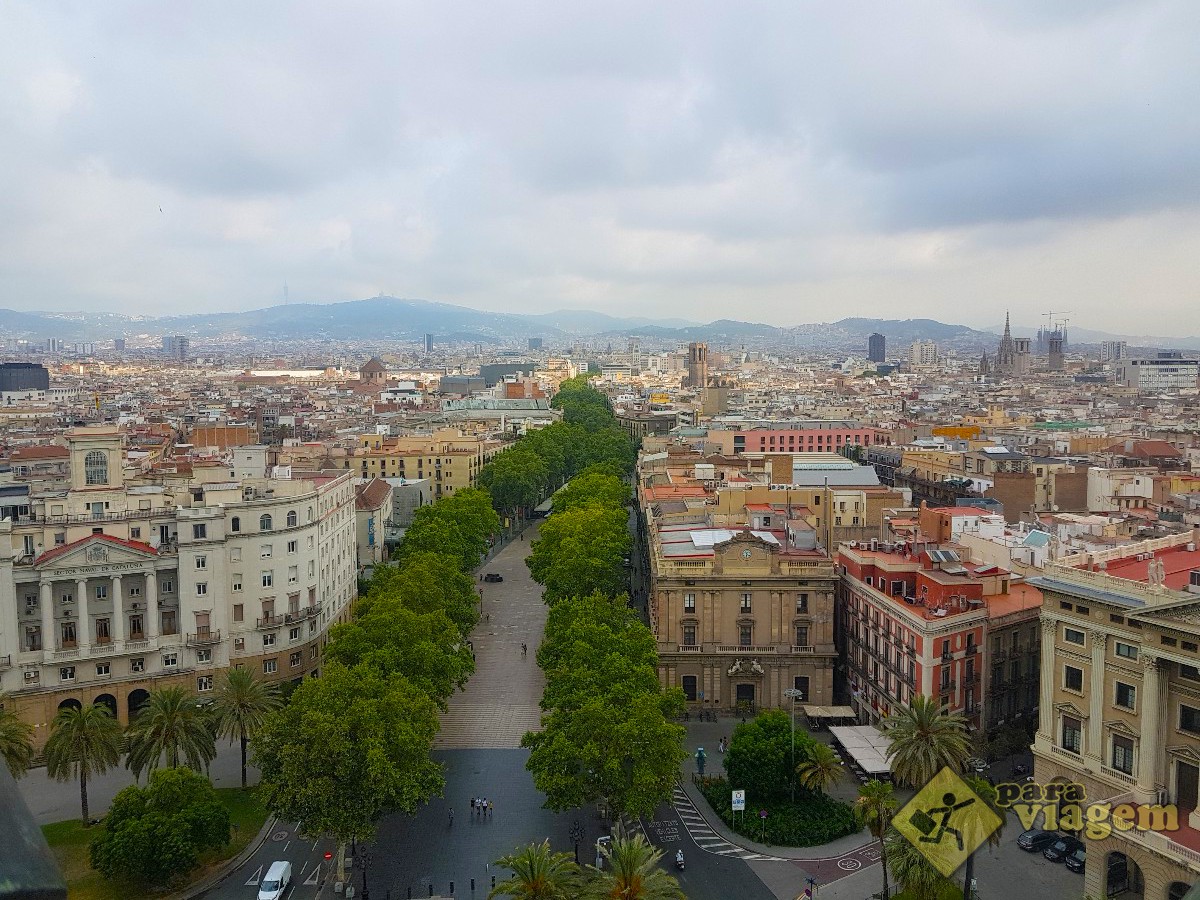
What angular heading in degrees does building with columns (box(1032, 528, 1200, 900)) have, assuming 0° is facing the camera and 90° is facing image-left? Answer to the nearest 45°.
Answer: approximately 45°

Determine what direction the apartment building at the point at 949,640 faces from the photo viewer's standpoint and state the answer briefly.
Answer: facing the viewer and to the left of the viewer

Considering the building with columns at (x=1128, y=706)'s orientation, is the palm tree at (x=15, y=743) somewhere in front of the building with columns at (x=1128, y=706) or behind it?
in front

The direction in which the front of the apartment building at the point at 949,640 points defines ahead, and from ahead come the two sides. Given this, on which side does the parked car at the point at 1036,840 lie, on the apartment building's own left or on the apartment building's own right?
on the apartment building's own left

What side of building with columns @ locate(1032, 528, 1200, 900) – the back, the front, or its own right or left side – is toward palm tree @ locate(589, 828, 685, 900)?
front

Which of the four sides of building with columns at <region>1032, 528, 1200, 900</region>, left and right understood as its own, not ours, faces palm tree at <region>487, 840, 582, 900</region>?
front

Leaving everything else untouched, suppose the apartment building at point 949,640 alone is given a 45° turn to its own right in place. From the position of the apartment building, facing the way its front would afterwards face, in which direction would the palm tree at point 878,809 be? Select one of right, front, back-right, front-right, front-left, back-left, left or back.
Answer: left

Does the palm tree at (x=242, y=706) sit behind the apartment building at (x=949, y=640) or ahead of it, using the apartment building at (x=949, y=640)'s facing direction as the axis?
ahead

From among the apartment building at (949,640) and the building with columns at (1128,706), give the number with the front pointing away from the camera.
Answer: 0
